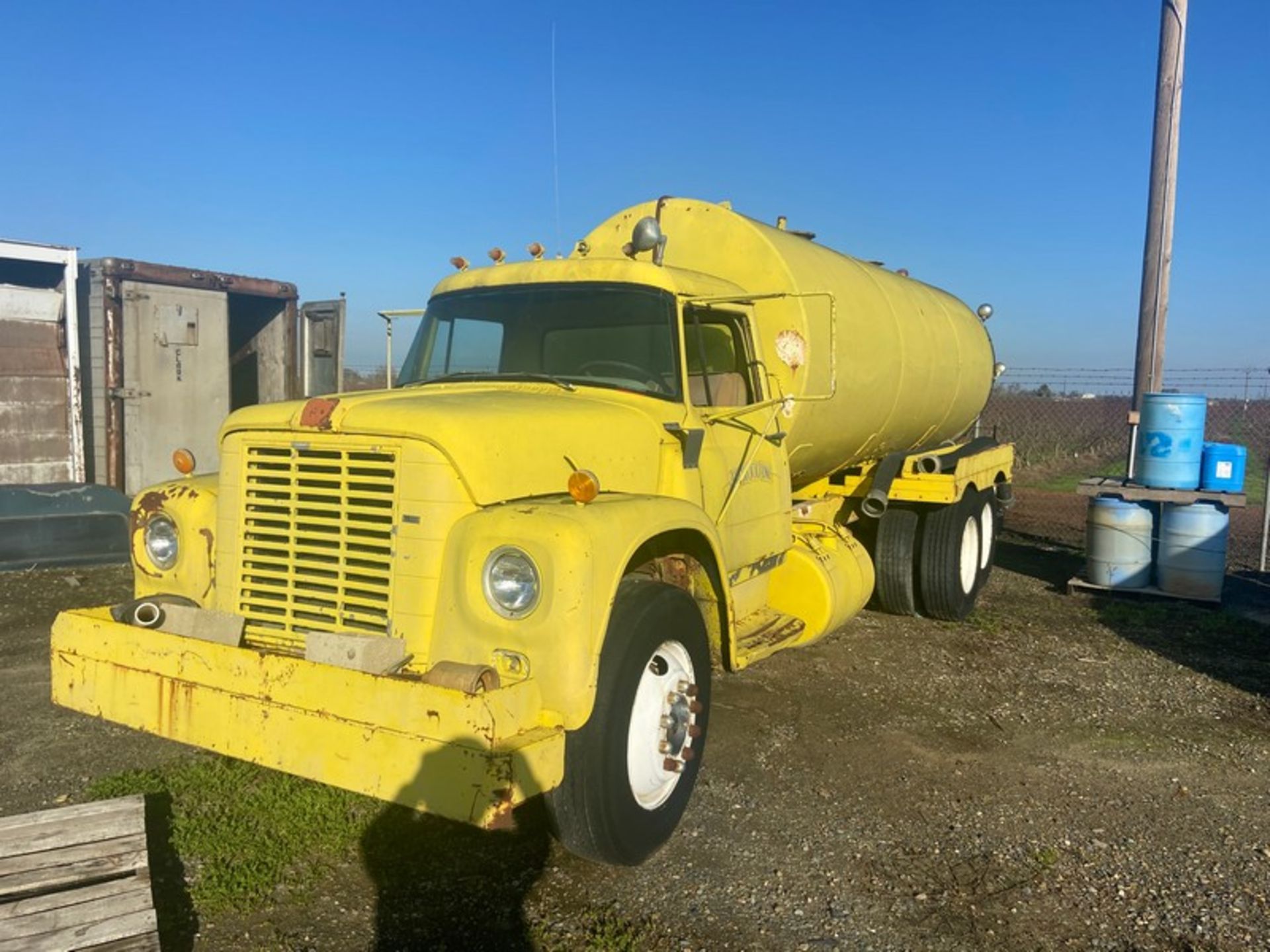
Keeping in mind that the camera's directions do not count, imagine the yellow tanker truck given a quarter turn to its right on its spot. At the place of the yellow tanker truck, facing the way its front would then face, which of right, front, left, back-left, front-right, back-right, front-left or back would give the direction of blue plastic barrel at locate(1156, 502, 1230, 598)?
right

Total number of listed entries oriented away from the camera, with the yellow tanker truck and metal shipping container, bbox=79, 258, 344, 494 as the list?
0

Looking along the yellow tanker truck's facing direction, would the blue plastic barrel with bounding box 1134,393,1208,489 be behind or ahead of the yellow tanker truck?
behind

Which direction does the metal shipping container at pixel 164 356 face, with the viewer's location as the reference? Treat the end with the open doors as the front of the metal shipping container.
facing the viewer and to the right of the viewer

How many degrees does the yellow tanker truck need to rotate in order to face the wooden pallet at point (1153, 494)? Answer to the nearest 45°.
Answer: approximately 180°

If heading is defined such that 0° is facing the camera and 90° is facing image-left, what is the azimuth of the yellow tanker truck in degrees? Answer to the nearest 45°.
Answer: approximately 45°

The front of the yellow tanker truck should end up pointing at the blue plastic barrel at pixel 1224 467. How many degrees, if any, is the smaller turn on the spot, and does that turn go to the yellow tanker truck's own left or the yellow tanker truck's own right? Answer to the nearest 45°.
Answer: approximately 180°

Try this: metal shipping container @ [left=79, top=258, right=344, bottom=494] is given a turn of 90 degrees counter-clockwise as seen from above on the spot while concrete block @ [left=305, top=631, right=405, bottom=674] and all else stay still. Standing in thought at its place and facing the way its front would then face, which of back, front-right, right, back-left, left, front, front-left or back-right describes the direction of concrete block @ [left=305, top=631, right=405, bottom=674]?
back-right

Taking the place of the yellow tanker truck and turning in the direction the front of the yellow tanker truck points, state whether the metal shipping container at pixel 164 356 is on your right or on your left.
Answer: on your right

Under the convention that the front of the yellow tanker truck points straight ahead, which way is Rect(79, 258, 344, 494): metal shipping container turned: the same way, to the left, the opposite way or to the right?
to the left

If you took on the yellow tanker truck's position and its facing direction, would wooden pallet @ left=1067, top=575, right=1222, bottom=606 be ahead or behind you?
behind
